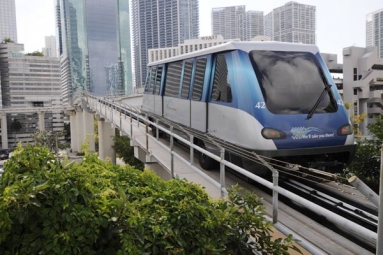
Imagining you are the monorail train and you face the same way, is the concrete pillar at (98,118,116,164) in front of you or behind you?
behind

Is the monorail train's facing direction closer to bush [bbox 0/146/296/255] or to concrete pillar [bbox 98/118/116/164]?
the bush

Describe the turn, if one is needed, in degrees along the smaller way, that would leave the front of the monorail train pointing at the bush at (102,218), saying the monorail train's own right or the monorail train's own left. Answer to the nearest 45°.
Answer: approximately 45° to the monorail train's own right

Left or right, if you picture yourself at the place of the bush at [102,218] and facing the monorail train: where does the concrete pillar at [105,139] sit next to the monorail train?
left

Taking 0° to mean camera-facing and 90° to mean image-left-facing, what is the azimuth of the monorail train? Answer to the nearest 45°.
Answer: approximately 315°
